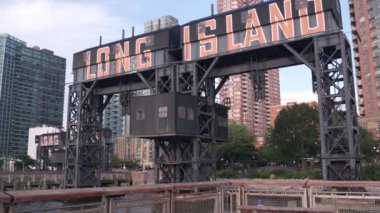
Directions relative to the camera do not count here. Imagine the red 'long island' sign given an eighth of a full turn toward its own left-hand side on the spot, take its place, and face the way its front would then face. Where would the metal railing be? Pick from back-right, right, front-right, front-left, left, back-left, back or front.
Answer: front

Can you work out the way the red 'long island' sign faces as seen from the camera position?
facing the viewer and to the left of the viewer
